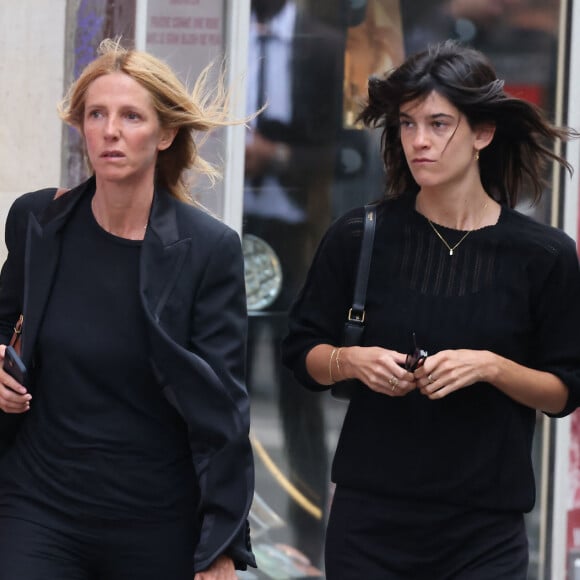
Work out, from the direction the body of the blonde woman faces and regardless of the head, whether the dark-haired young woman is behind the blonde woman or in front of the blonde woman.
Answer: behind

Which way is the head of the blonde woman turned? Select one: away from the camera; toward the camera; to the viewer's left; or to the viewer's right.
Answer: toward the camera

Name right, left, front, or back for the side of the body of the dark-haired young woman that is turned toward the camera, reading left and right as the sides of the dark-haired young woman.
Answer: front

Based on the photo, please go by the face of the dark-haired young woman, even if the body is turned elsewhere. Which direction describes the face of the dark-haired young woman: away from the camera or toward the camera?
toward the camera

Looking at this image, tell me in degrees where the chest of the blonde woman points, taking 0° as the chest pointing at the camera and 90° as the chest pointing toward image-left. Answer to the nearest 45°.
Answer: approximately 45°

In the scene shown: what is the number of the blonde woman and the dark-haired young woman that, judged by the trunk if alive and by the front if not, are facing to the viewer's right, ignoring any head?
0

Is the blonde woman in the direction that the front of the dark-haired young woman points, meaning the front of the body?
no
